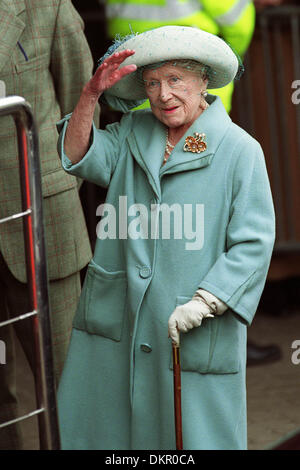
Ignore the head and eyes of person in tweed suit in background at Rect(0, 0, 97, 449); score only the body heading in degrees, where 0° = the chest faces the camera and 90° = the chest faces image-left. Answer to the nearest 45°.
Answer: approximately 0°

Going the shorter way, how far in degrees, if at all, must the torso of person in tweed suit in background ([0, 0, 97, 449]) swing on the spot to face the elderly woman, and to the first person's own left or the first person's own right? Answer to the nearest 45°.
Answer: approximately 45° to the first person's own left

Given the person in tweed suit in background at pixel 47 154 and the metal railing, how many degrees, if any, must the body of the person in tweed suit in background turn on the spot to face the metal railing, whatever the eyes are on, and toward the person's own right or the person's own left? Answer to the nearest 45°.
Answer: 0° — they already face it
